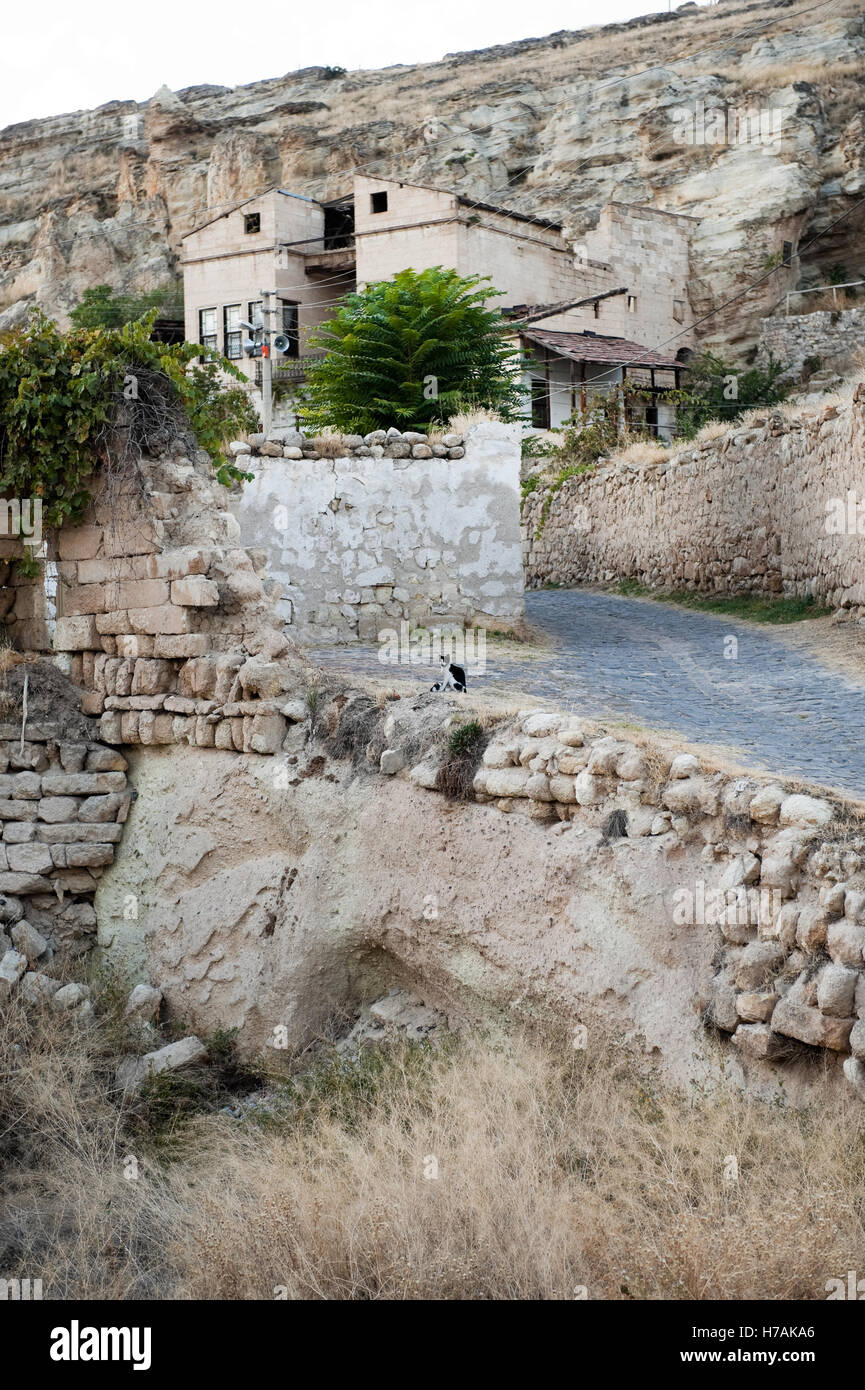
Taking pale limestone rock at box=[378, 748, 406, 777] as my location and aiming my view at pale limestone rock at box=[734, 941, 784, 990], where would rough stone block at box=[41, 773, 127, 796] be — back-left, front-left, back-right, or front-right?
back-right

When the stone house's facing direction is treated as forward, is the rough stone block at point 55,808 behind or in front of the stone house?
in front

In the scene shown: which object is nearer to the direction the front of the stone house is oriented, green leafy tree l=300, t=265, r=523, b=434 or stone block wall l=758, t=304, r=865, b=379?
the green leafy tree

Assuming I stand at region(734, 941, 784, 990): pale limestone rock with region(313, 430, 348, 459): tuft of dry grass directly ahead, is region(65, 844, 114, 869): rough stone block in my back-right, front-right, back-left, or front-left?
front-left

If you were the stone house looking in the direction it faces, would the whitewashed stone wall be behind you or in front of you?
in front

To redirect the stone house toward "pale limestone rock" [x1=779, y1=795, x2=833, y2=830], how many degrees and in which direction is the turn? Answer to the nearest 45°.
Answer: approximately 45° to its left

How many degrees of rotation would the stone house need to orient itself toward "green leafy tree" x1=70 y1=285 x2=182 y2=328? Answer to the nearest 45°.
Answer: approximately 90° to its right

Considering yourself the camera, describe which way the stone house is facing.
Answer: facing the viewer and to the left of the viewer

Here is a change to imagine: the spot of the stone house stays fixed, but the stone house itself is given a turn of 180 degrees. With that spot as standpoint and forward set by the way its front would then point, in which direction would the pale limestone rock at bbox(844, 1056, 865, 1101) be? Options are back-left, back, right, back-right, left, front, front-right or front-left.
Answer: back-right

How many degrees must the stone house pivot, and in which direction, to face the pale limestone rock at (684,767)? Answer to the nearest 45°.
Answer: approximately 45° to its left

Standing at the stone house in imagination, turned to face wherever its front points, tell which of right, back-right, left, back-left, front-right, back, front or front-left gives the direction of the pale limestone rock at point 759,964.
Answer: front-left

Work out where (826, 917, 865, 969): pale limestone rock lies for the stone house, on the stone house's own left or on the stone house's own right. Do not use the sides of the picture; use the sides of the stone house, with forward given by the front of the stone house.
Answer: on the stone house's own left

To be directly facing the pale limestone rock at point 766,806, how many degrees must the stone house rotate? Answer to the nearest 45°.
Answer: approximately 45° to its left
